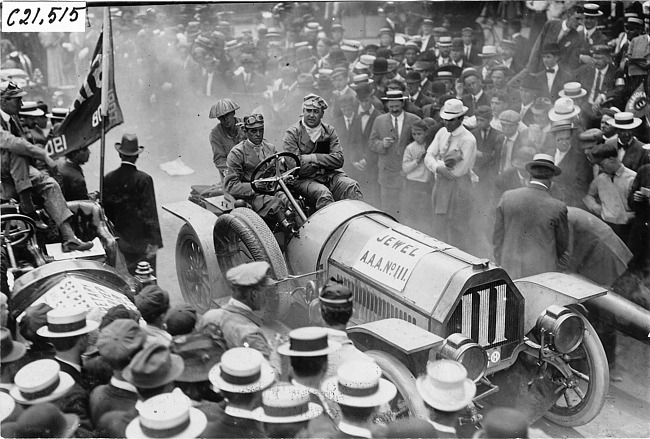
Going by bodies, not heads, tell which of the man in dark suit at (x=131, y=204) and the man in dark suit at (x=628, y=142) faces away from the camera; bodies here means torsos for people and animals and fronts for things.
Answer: the man in dark suit at (x=131, y=204)

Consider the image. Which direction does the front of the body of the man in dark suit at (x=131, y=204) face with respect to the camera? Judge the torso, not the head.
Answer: away from the camera

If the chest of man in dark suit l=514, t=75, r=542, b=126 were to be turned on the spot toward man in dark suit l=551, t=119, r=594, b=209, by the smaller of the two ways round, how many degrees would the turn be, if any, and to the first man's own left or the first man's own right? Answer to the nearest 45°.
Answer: approximately 45° to the first man's own left

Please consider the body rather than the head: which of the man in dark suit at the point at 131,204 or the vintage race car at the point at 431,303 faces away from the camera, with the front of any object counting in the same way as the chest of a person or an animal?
the man in dark suit

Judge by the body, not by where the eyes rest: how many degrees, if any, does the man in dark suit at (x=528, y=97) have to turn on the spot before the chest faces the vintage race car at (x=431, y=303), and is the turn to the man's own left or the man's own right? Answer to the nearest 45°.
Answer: approximately 45° to the man's own left

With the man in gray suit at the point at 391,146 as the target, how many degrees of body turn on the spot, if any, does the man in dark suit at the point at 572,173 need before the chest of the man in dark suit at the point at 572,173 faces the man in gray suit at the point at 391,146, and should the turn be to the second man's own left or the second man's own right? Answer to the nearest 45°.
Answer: approximately 45° to the second man's own right
